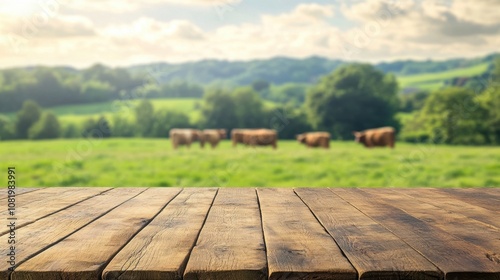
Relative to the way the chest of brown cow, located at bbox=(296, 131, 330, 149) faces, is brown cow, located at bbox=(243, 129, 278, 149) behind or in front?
in front

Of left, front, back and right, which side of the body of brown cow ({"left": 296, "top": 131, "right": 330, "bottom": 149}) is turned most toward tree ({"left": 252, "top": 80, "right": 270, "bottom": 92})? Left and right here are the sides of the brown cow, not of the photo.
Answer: right

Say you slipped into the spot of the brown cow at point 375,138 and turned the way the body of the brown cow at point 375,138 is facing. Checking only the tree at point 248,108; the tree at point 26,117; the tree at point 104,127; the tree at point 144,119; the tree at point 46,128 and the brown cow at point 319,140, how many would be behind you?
0

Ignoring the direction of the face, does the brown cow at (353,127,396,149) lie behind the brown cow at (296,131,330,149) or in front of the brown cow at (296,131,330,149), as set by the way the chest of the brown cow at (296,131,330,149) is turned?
behind

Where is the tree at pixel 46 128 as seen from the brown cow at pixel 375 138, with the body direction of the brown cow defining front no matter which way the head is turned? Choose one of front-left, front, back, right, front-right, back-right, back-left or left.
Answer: front

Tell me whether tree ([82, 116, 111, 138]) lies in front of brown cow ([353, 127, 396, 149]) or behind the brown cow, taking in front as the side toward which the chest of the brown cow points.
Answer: in front

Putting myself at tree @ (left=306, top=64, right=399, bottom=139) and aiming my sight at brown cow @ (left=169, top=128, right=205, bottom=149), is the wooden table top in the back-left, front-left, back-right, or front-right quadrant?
front-left

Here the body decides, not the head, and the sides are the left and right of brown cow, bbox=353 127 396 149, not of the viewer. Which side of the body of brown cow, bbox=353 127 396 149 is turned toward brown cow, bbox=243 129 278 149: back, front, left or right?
front

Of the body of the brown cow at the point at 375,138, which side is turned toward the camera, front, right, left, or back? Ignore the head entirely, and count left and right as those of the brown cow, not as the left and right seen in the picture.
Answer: left

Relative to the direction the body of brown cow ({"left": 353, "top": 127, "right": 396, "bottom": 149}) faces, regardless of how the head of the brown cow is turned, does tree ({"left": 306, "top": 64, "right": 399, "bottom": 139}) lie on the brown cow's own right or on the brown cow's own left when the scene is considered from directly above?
on the brown cow's own right

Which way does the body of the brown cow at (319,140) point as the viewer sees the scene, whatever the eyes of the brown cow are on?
to the viewer's left

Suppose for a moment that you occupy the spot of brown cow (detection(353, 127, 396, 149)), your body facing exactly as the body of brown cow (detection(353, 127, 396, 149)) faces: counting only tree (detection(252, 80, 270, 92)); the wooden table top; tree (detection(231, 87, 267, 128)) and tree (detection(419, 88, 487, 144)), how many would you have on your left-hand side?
1

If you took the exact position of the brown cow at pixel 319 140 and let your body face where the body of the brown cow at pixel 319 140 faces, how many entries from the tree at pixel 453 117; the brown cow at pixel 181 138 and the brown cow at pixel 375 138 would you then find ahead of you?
1

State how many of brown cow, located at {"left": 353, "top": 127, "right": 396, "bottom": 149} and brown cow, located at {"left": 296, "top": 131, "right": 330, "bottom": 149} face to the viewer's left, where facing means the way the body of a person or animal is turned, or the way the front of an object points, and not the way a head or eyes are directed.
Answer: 2

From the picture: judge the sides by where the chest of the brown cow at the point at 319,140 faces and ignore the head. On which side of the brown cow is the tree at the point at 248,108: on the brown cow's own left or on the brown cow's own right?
on the brown cow's own right

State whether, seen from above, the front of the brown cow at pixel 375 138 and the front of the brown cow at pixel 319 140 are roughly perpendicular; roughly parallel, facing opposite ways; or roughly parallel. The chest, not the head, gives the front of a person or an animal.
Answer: roughly parallel
